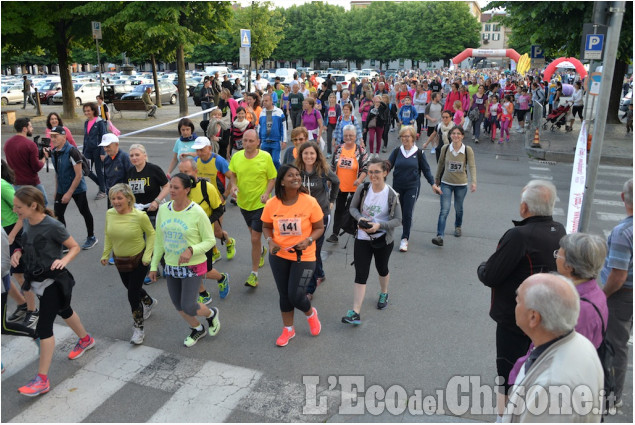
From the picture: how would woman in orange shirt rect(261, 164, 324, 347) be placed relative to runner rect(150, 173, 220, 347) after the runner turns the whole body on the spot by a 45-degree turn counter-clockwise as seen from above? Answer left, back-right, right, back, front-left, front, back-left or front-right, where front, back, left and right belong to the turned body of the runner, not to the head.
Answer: left

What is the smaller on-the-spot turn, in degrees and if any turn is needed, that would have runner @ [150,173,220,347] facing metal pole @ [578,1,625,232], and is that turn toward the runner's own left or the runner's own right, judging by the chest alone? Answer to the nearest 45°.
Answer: approximately 135° to the runner's own left

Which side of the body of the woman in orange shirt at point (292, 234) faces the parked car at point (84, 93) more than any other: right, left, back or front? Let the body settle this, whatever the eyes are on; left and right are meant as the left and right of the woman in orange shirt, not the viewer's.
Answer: back

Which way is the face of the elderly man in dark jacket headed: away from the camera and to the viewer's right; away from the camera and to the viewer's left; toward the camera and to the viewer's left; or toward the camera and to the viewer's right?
away from the camera and to the viewer's left

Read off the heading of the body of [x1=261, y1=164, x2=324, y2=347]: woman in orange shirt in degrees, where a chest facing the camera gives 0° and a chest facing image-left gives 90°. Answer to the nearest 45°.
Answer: approximately 0°

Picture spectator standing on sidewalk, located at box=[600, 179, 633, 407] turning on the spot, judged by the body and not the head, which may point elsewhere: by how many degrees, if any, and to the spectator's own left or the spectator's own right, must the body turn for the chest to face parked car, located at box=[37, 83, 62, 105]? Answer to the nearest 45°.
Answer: approximately 45° to the spectator's own right

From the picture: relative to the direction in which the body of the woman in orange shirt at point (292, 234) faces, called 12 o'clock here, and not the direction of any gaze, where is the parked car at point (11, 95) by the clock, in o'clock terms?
The parked car is roughly at 5 o'clock from the woman in orange shirt.

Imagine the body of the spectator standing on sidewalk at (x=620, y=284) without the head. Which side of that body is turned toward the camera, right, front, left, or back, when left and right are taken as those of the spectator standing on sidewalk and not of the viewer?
left

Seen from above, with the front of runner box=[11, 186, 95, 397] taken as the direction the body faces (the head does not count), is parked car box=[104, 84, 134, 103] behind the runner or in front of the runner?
behind

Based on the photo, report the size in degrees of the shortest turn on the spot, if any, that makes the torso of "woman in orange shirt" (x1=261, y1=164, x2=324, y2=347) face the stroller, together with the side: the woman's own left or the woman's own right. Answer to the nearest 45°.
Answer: approximately 135° to the woman's own left

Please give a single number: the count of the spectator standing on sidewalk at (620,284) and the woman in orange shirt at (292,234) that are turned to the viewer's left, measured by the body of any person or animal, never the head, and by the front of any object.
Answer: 1

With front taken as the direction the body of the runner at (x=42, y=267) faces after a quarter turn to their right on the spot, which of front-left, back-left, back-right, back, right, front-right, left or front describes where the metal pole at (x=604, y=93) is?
back-right

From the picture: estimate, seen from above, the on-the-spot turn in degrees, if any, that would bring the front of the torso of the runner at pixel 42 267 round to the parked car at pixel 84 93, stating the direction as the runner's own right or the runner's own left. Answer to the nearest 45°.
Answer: approximately 135° to the runner's own right

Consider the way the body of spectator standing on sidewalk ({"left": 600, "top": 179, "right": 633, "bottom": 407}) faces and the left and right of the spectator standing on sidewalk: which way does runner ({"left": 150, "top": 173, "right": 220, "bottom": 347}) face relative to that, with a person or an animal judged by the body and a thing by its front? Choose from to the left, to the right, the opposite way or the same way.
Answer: to the left

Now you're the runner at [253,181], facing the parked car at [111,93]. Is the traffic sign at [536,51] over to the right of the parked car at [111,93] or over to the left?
right
